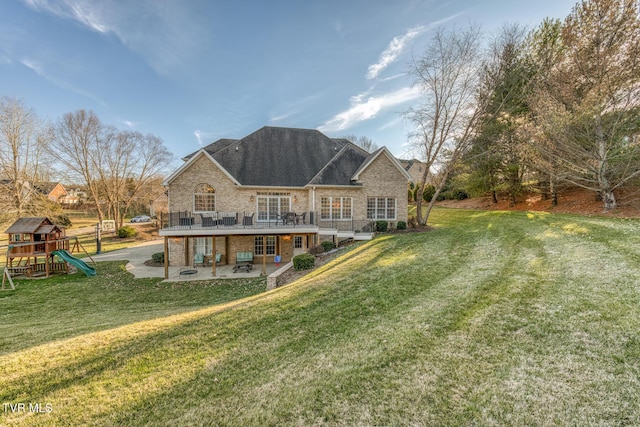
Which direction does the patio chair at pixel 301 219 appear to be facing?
to the viewer's left

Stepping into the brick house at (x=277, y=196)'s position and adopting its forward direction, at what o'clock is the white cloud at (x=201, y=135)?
The white cloud is roughly at 11 o'clock from the brick house.

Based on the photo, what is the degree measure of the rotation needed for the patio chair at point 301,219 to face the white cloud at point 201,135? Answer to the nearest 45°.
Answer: approximately 45° to its right

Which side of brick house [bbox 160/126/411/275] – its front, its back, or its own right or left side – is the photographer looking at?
back

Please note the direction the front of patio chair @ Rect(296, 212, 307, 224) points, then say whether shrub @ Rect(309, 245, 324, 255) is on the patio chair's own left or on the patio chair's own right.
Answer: on the patio chair's own left

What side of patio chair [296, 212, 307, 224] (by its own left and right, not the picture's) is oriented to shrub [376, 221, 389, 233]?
back

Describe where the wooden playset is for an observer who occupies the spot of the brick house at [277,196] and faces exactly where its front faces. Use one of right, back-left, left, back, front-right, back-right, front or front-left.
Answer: left

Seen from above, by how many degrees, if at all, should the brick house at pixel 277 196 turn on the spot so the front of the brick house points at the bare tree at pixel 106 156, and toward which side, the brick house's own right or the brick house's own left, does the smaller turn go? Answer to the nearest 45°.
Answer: approximately 45° to the brick house's own left

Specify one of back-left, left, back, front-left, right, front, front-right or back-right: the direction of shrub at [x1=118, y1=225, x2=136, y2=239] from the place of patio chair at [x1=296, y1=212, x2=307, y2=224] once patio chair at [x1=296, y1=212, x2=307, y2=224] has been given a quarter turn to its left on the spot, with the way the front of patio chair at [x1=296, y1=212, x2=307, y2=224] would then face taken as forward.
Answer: back-right
